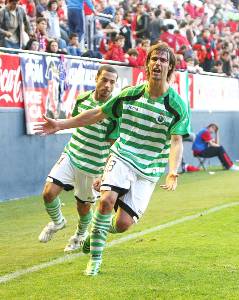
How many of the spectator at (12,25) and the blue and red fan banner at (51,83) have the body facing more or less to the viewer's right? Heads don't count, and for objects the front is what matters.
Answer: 0

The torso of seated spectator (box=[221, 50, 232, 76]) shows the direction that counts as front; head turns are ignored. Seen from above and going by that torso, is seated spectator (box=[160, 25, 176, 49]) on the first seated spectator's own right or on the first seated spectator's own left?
on the first seated spectator's own right

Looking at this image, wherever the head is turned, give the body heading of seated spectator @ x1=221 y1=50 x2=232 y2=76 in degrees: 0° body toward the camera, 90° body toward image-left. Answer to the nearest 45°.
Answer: approximately 315°

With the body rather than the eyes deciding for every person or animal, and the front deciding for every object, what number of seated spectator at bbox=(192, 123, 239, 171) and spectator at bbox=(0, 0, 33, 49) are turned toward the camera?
1

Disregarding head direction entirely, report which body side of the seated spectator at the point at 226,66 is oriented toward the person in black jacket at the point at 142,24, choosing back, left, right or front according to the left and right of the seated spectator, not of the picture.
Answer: right
